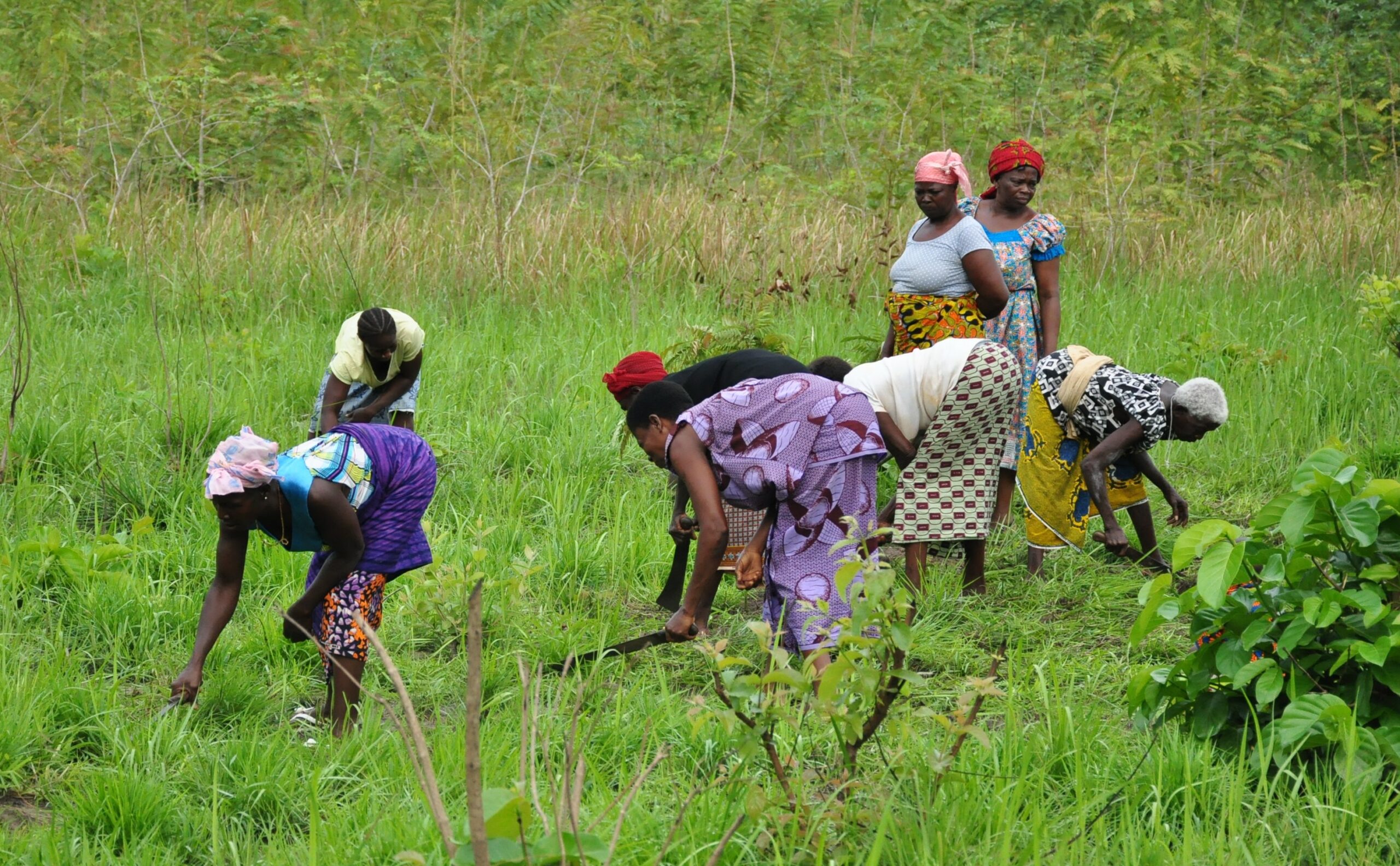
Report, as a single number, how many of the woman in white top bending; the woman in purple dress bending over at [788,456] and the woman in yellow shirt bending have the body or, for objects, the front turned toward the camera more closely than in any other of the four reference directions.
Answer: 1

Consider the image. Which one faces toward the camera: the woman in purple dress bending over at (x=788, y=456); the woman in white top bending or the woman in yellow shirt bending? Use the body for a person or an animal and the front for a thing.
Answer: the woman in yellow shirt bending

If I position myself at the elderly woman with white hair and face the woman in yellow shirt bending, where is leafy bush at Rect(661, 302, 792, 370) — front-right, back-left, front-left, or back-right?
front-right

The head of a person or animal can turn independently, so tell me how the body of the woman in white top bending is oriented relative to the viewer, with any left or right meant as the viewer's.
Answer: facing to the left of the viewer

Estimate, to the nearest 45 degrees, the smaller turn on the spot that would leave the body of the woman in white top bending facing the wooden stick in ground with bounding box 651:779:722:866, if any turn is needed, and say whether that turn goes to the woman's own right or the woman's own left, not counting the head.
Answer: approximately 90° to the woman's own left

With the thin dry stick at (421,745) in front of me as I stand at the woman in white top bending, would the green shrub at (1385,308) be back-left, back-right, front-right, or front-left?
back-left

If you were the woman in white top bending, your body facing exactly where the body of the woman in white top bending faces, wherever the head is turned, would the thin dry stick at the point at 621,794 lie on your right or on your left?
on your left

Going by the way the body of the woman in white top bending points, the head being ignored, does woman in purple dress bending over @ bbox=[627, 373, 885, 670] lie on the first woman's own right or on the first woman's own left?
on the first woman's own left

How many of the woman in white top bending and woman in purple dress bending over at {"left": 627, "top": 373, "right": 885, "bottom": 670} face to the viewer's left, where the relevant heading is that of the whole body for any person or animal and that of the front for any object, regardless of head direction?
2

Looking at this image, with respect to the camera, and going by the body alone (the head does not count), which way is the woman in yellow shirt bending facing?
toward the camera

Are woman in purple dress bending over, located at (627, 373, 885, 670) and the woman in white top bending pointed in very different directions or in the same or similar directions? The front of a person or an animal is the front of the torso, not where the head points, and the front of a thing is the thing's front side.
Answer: same or similar directions

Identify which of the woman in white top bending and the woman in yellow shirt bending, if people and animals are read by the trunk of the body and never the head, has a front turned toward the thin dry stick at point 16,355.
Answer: the woman in white top bending

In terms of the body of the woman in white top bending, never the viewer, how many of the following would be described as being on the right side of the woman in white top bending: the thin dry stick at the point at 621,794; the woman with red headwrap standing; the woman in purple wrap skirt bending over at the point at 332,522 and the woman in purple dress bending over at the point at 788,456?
1

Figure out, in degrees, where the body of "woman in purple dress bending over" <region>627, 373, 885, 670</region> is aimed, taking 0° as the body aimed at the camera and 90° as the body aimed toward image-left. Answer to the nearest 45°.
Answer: approximately 90°

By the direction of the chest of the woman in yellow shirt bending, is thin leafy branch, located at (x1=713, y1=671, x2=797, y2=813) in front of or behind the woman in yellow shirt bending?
in front

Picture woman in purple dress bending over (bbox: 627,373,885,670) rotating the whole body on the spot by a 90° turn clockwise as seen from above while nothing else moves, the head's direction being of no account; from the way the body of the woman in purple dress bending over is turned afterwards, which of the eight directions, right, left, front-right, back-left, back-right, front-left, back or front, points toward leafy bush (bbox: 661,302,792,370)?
front

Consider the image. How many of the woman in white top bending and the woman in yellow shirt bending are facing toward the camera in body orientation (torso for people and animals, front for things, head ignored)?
1

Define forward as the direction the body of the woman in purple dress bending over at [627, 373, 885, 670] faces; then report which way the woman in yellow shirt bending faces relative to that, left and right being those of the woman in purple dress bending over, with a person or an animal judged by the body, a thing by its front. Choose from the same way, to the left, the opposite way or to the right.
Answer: to the left
